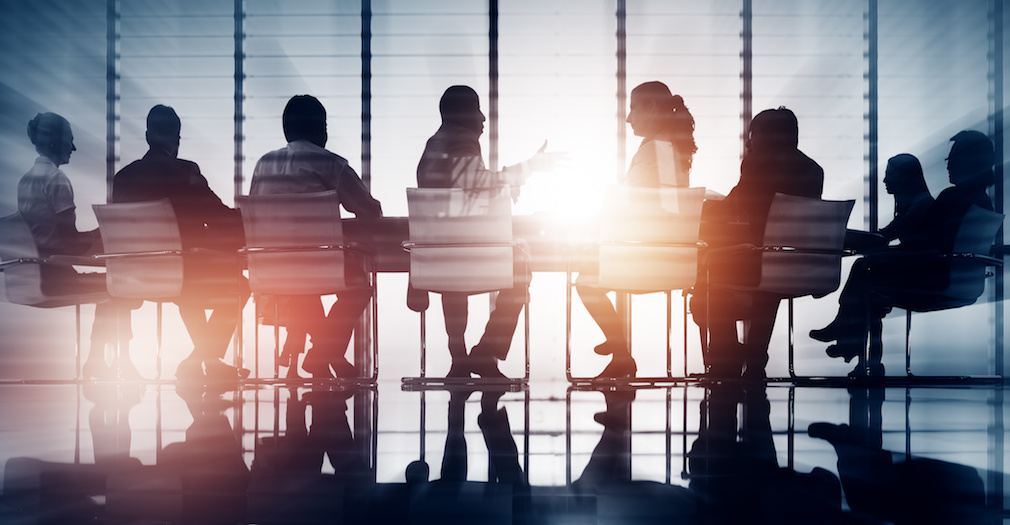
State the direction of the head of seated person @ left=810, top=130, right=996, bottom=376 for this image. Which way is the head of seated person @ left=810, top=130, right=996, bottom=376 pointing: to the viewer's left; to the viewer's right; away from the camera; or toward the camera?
to the viewer's left

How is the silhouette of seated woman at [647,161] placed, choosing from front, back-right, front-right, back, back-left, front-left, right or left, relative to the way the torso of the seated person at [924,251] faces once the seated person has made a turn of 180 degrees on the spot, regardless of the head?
back-right

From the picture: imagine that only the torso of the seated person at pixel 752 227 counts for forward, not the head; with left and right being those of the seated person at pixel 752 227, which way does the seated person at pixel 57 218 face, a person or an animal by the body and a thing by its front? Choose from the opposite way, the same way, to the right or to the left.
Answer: to the right

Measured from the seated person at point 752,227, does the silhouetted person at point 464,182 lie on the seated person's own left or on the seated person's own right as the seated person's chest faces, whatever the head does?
on the seated person's own left

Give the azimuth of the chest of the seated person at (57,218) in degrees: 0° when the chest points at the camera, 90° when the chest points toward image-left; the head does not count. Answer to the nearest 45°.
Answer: approximately 270°

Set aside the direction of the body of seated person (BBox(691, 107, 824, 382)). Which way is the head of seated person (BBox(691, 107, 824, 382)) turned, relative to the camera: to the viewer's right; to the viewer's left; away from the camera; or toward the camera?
away from the camera

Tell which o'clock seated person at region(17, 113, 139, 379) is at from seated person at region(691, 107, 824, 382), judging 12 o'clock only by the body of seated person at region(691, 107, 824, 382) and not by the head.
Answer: seated person at region(17, 113, 139, 379) is roughly at 10 o'clock from seated person at region(691, 107, 824, 382).

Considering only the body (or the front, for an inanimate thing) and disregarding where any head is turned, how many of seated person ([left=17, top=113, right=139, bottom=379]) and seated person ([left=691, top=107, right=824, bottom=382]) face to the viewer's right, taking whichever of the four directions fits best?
1

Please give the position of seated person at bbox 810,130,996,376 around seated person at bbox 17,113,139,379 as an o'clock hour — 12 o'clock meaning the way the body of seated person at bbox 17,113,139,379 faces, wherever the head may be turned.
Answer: seated person at bbox 810,130,996,376 is roughly at 1 o'clock from seated person at bbox 17,113,139,379.

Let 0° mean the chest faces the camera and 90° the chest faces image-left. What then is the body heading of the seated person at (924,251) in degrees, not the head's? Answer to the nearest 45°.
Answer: approximately 90°

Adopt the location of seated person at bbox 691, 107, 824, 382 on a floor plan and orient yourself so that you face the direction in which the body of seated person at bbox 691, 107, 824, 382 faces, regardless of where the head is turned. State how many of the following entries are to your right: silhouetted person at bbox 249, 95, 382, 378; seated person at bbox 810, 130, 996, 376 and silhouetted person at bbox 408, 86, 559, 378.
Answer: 1

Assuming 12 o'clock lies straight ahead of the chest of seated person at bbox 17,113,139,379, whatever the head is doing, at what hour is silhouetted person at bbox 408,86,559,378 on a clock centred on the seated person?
The silhouetted person is roughly at 1 o'clock from the seated person.

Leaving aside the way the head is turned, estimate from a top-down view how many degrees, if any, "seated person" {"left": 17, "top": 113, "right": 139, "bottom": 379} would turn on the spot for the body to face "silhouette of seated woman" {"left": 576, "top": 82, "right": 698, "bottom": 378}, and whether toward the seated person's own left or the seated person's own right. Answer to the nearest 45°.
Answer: approximately 45° to the seated person's own right

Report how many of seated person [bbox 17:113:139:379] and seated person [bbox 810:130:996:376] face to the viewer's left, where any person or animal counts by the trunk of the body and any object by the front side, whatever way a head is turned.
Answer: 1

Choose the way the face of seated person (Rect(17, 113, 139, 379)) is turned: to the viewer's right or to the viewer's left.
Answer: to the viewer's right

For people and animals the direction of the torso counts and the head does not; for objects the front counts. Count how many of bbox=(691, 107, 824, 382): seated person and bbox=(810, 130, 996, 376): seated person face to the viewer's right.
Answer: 0

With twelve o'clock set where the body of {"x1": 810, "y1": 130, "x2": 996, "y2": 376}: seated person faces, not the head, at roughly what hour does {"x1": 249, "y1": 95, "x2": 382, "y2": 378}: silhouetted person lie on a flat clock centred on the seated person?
The silhouetted person is roughly at 11 o'clock from the seated person.
